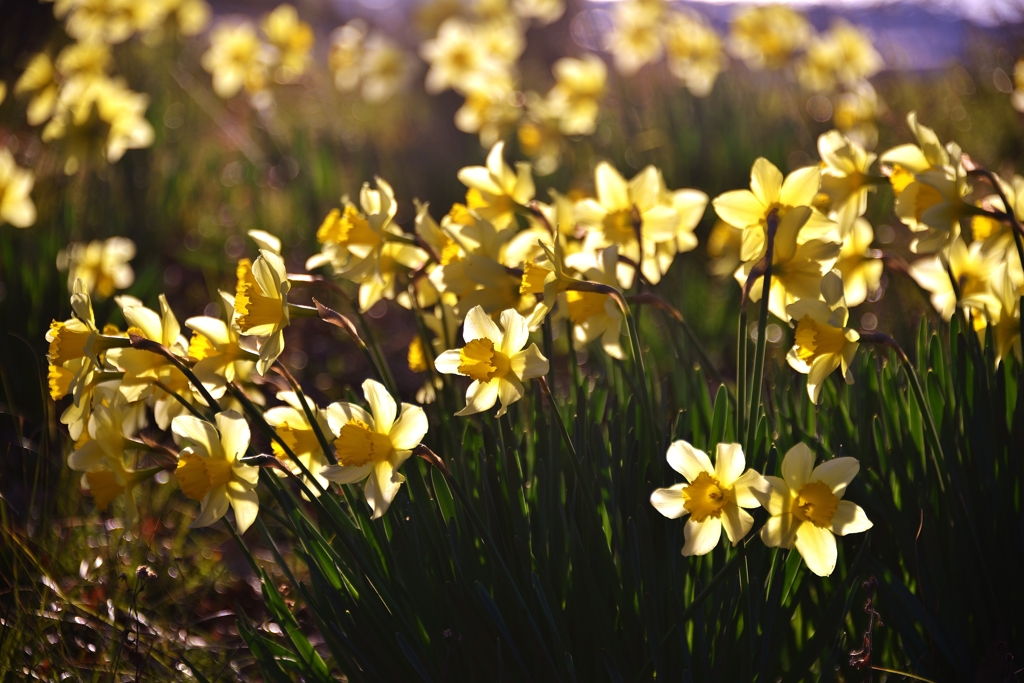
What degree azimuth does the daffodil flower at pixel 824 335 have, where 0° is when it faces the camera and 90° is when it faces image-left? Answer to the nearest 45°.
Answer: approximately 45°

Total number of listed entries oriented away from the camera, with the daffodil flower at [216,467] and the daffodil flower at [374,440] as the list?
0

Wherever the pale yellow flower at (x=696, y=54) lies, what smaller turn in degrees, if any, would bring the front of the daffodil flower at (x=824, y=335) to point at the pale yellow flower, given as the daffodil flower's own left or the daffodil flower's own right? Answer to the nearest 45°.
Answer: approximately 135° to the daffodil flower's own right

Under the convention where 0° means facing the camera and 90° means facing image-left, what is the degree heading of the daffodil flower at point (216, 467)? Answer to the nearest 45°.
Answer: approximately 45°

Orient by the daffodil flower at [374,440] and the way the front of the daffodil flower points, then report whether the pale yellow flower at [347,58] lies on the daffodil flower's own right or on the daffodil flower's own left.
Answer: on the daffodil flower's own right

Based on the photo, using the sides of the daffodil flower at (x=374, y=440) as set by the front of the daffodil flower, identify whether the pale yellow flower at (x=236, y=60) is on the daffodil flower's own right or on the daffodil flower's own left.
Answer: on the daffodil flower's own right
